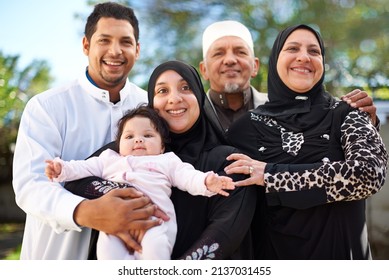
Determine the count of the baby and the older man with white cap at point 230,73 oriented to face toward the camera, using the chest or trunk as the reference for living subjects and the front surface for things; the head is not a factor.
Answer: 2

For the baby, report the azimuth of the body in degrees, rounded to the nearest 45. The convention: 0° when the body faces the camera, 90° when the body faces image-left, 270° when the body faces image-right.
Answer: approximately 0°

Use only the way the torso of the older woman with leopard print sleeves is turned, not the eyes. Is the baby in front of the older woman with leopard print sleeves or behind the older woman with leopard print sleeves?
in front

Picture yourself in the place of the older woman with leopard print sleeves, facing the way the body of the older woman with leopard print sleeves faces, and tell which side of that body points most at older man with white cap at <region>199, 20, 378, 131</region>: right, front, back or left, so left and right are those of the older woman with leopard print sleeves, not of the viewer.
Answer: right

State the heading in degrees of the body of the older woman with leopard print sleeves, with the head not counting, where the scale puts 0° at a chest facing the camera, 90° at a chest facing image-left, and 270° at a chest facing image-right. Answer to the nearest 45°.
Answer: approximately 45°

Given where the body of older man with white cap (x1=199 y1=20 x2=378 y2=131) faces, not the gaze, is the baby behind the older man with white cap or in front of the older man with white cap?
in front

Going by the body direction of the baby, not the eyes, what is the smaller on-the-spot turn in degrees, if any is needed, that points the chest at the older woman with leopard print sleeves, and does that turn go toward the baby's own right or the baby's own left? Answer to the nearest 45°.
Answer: approximately 90° to the baby's own left
